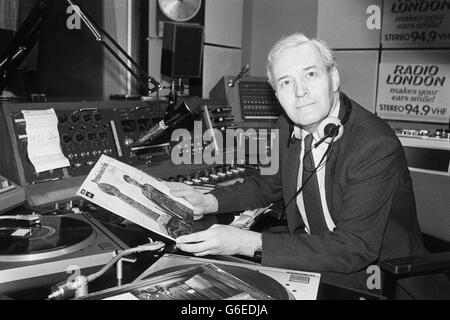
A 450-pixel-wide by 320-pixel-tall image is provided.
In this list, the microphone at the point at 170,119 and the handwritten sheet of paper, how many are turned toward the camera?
1

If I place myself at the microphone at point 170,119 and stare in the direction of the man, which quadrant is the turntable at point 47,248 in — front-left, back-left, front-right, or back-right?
front-right

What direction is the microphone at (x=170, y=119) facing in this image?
to the viewer's right

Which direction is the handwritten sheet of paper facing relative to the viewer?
toward the camera

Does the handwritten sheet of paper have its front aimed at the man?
no

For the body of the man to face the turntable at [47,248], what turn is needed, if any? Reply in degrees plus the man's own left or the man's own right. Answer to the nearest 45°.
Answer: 0° — they already face it

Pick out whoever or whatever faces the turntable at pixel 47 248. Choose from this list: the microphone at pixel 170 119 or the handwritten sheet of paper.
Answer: the handwritten sheet of paper

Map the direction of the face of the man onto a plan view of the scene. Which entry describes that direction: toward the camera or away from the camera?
toward the camera

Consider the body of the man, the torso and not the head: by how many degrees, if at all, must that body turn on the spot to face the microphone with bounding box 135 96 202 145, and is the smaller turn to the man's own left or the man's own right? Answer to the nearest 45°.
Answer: approximately 90° to the man's own right

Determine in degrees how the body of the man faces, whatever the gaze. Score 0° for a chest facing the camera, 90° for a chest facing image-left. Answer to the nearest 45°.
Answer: approximately 45°

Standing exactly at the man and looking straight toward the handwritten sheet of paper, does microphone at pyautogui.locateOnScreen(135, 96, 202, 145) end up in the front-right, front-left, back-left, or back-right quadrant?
front-right

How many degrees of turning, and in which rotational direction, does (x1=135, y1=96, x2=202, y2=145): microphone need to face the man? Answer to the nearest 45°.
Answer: approximately 45° to its right

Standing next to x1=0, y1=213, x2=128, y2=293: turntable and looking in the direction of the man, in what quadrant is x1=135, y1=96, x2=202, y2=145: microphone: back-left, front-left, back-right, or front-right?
front-left

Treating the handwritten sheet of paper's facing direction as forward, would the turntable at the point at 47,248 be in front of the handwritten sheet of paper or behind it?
in front
